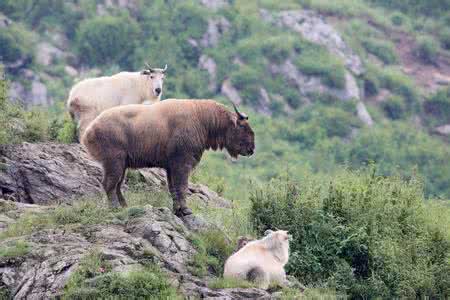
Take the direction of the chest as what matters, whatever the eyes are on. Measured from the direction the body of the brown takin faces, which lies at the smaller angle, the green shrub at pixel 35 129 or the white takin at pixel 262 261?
the white takin

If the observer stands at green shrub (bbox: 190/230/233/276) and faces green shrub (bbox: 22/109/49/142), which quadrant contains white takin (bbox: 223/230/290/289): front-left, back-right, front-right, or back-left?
back-right

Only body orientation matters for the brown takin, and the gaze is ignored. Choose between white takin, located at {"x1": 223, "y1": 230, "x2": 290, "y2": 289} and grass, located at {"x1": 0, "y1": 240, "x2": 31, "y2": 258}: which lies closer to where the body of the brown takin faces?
the white takin

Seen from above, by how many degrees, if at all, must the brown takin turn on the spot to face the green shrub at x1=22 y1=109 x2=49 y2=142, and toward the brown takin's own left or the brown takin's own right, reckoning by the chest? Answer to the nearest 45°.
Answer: approximately 135° to the brown takin's own left

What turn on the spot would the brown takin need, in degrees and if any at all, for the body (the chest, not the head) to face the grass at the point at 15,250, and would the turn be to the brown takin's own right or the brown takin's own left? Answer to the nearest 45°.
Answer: approximately 135° to the brown takin's own right

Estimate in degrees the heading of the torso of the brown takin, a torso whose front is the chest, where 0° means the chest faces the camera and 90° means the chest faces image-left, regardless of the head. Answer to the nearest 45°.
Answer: approximately 270°

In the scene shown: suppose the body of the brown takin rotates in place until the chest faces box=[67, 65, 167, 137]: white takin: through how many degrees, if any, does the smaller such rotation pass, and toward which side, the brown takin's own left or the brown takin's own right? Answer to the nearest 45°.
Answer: approximately 90° to the brown takin's own left

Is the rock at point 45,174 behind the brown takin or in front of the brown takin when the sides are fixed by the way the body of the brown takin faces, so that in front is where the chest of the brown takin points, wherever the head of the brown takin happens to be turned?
behind
